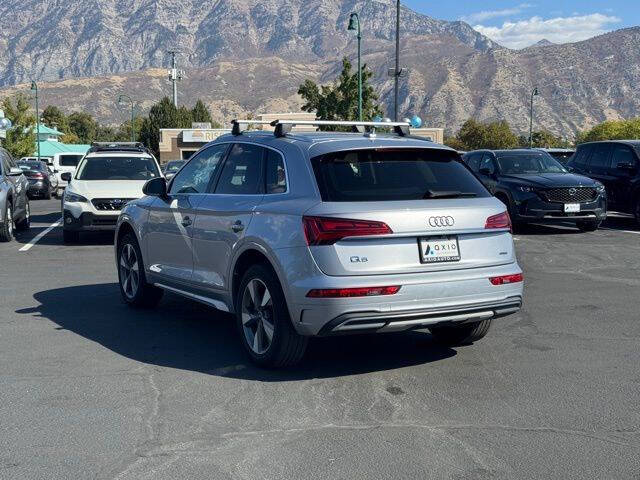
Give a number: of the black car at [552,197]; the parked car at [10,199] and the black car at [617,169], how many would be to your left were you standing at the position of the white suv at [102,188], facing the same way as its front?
2

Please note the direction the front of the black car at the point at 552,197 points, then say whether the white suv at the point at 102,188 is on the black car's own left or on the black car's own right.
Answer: on the black car's own right

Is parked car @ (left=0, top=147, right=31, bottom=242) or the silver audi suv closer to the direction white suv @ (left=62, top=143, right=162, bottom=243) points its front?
the silver audi suv

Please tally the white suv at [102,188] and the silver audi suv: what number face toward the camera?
1

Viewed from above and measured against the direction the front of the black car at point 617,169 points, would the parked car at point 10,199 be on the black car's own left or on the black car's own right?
on the black car's own right

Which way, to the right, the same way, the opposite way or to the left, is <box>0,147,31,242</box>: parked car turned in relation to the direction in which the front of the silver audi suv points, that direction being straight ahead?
the opposite way

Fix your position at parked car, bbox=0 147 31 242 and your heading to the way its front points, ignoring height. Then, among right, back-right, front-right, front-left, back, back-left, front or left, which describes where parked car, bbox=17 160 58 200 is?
back

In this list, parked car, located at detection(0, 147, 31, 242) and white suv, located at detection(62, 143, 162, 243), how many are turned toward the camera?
2

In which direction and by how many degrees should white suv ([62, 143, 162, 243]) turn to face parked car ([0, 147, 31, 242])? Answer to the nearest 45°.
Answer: approximately 135° to its right
